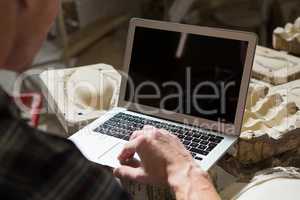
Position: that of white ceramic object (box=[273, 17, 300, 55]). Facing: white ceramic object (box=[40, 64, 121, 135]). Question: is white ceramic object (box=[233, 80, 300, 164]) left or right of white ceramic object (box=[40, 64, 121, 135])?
left

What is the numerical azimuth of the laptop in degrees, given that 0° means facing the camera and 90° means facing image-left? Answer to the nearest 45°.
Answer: approximately 45°

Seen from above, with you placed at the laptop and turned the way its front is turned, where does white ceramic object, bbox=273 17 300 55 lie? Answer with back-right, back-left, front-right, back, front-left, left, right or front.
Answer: back
